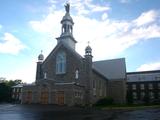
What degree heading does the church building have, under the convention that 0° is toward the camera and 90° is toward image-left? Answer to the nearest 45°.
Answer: approximately 45°
